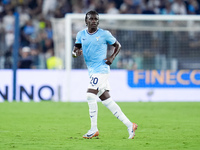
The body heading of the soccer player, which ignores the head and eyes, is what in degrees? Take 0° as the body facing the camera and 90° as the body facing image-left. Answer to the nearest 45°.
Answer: approximately 45°
